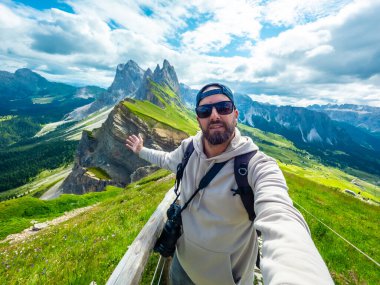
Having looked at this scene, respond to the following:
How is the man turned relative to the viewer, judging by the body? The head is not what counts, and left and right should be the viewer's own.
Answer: facing the viewer and to the left of the viewer
